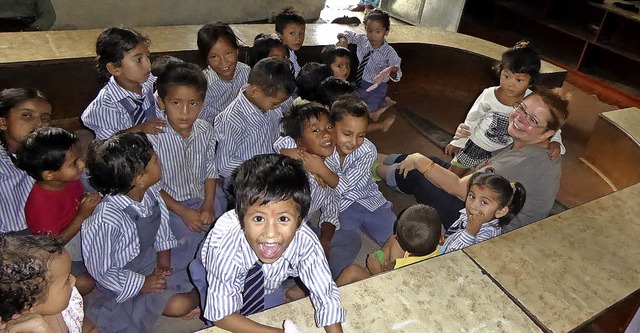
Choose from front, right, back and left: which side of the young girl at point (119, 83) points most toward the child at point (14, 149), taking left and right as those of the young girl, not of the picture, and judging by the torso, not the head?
right

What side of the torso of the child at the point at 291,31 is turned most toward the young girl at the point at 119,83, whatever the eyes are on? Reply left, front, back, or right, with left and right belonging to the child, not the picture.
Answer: right

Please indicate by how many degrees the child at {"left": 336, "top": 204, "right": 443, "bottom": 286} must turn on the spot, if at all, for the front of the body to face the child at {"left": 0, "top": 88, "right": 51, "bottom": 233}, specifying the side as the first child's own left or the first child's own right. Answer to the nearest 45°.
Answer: approximately 45° to the first child's own left

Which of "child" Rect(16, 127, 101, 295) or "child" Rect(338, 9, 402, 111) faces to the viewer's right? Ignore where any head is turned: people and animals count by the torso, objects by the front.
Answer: "child" Rect(16, 127, 101, 295)

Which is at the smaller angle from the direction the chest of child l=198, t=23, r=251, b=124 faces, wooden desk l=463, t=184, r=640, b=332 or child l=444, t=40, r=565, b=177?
the wooden desk

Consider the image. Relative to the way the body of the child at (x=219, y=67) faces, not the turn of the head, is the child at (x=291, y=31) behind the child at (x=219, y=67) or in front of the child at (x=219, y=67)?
behind

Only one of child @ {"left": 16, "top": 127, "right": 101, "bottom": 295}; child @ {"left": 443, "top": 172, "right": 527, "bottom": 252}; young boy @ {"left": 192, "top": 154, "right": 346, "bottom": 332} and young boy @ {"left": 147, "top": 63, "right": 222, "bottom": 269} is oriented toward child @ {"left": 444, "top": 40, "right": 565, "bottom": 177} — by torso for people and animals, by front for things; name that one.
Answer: child @ {"left": 16, "top": 127, "right": 101, "bottom": 295}

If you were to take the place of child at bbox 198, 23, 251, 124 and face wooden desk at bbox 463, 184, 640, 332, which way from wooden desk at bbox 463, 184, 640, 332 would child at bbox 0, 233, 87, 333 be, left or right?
right
